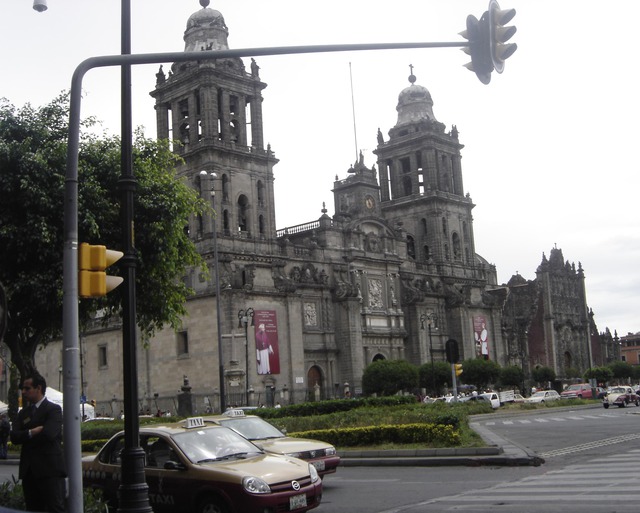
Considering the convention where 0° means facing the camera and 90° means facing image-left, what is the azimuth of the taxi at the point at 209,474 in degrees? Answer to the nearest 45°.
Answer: approximately 315°

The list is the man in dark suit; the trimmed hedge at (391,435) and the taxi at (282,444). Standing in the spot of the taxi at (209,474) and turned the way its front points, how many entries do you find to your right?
1

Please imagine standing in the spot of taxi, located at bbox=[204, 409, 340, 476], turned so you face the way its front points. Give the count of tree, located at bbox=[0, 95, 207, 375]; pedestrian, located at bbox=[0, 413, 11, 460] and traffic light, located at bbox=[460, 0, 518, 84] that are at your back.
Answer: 2

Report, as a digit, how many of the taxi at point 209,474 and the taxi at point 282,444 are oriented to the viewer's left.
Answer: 0

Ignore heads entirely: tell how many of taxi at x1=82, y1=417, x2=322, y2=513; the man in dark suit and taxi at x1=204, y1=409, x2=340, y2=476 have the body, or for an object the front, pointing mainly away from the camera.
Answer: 0

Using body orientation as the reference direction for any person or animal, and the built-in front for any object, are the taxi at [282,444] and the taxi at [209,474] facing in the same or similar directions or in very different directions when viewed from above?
same or similar directions

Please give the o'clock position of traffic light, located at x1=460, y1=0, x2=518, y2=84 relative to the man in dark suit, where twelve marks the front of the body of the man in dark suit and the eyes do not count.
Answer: The traffic light is roughly at 8 o'clock from the man in dark suit.

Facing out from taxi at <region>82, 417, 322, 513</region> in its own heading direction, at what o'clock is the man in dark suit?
The man in dark suit is roughly at 3 o'clock from the taxi.

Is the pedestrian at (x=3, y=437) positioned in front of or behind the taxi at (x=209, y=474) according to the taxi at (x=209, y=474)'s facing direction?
behind

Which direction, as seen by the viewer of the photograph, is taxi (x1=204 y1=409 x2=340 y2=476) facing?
facing the viewer and to the right of the viewer

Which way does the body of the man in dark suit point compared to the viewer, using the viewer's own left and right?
facing the viewer and to the left of the viewer

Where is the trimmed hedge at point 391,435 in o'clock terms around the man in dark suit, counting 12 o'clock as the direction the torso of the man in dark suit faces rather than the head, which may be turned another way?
The trimmed hedge is roughly at 6 o'clock from the man in dark suit.

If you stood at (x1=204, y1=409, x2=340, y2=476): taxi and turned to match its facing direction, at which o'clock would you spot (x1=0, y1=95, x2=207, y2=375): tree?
The tree is roughly at 6 o'clock from the taxi.

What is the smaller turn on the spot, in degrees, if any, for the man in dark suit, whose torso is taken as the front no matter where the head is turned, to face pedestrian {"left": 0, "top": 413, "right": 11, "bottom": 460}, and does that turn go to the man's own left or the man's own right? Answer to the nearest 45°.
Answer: approximately 135° to the man's own right
